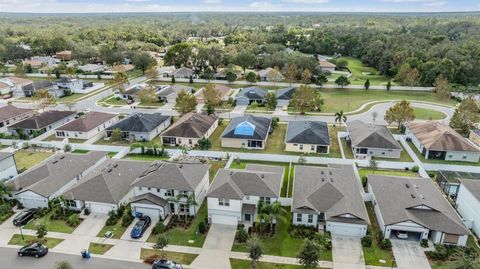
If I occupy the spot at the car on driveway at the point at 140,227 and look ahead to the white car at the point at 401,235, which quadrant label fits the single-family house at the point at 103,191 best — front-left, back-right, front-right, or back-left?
back-left

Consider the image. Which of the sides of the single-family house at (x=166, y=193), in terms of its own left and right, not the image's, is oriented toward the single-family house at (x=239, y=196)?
left

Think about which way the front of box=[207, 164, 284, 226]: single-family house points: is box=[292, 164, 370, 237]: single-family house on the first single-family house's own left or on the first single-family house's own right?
on the first single-family house's own left

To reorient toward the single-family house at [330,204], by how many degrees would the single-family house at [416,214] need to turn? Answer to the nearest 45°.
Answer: approximately 90° to its right

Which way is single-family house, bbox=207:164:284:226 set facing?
toward the camera

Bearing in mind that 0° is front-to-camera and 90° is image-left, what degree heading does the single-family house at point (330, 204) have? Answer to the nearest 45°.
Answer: approximately 0°

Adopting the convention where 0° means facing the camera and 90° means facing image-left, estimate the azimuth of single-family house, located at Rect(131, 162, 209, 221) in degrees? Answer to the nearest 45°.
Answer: approximately 0°

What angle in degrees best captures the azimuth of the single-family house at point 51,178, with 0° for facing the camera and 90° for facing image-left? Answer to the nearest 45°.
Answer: approximately 45°

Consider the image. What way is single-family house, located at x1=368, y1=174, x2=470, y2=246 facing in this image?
toward the camera

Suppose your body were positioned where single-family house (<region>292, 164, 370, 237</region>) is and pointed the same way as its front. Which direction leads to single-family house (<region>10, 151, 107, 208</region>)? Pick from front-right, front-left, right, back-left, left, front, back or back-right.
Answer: right

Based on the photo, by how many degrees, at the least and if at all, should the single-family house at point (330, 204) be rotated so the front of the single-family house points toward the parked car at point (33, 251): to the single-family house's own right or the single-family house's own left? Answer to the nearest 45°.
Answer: approximately 45° to the single-family house's own right

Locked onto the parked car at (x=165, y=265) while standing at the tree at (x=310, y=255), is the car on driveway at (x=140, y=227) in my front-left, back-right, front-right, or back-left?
front-right

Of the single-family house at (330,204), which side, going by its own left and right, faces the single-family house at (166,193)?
right

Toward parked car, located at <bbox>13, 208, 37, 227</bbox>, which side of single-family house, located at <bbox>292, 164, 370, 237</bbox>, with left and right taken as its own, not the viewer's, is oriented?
right

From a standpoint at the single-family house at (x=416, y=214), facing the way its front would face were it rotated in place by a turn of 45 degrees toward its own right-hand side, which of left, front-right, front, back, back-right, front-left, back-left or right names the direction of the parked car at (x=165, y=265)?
front

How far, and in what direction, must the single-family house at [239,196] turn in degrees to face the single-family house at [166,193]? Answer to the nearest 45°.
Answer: approximately 90° to its right

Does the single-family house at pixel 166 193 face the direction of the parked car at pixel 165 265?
yes

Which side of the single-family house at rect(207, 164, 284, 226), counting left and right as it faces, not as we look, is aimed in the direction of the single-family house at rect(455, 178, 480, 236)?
left
